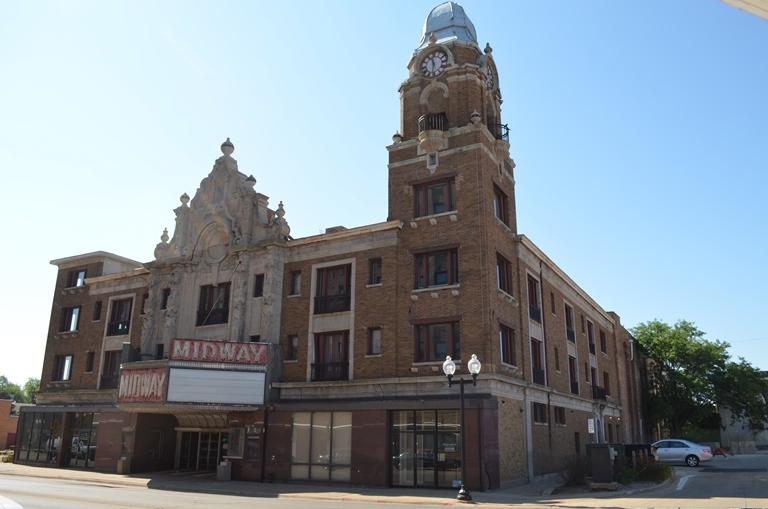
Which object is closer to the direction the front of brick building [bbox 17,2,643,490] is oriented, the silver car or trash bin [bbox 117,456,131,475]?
the trash bin

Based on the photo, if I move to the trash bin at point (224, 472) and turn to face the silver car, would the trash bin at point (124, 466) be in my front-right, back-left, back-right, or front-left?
back-left

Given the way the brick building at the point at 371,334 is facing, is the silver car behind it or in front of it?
behind

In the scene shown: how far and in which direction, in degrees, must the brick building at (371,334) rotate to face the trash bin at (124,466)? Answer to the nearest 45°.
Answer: approximately 90° to its right

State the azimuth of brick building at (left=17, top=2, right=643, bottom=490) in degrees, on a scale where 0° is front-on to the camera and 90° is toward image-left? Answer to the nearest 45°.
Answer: approximately 45°
